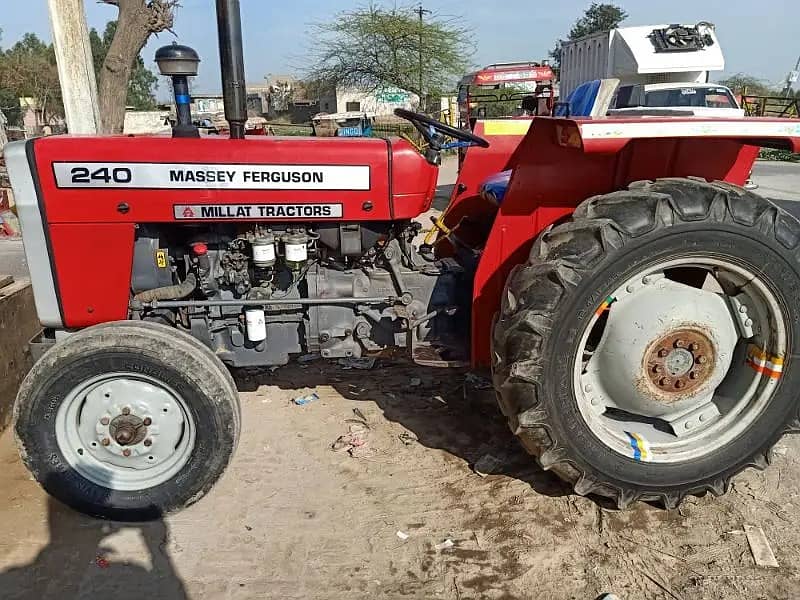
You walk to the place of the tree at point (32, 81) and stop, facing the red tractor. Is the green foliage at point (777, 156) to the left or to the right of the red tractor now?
left

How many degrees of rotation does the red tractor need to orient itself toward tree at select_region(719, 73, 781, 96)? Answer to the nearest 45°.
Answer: approximately 135° to its right

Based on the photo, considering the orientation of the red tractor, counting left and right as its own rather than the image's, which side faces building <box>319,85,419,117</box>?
right

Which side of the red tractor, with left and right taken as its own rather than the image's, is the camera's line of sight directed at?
left

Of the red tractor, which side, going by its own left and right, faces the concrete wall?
front

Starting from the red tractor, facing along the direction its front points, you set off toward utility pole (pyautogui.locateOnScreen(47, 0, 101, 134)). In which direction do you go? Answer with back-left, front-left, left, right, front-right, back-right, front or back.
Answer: front-right

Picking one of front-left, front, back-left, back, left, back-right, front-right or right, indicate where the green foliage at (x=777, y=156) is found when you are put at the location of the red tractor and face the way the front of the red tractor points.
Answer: back-right

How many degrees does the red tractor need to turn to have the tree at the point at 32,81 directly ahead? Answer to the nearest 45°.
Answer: approximately 45° to its right

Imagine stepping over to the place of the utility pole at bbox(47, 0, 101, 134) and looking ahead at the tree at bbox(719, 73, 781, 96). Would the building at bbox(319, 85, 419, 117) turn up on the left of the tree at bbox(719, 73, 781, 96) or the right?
left
